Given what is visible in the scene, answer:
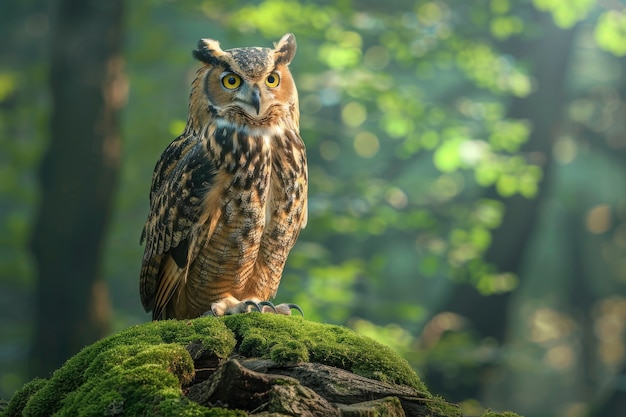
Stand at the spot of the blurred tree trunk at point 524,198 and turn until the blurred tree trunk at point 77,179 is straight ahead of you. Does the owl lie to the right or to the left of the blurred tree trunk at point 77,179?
left

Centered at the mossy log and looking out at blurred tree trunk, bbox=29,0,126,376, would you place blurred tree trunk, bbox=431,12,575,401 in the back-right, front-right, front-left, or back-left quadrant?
front-right

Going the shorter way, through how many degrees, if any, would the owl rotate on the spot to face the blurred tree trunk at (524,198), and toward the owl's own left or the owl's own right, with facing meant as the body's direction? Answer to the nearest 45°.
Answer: approximately 90° to the owl's own left

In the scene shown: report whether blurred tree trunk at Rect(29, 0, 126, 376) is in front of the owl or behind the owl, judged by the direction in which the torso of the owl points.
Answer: behind
